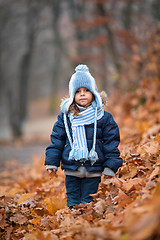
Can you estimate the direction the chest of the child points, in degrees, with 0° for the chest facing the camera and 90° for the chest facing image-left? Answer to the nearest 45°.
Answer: approximately 0°
